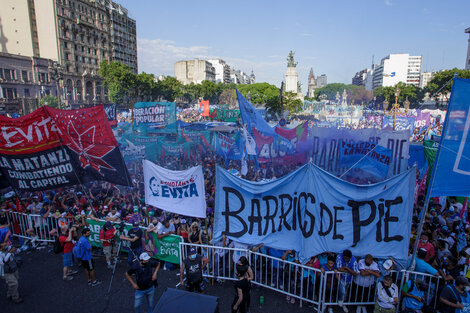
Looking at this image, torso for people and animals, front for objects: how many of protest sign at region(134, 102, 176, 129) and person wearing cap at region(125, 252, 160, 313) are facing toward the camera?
2

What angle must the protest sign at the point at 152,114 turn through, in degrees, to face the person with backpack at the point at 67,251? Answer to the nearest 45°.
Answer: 0° — it already faces them

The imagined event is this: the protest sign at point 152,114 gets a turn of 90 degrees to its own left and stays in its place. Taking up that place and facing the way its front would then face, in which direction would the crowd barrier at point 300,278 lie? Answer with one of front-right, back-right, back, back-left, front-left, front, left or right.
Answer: right

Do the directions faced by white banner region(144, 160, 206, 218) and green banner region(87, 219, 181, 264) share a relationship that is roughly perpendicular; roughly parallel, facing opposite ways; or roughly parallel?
roughly parallel

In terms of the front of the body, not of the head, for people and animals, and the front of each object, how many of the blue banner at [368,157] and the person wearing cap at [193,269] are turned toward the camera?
2

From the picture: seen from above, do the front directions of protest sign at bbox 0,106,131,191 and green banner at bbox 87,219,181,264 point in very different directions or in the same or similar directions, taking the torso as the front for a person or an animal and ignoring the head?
same or similar directions

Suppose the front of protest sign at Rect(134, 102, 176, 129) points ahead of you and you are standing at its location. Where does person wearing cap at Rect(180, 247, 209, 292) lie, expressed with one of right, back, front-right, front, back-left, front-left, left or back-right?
front

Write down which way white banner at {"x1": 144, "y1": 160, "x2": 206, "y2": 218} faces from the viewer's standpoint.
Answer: facing the viewer

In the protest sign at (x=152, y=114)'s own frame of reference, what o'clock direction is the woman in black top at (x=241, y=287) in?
The woman in black top is roughly at 12 o'clock from the protest sign.

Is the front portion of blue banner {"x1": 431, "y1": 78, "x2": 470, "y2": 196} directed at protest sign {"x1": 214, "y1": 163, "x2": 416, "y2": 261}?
no

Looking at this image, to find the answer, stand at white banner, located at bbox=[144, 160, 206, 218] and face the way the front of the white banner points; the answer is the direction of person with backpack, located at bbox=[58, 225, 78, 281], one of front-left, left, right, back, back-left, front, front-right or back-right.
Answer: right

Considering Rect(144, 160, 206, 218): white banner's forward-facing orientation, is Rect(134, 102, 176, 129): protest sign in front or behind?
behind

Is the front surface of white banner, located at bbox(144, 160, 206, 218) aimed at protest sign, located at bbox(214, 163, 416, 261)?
no

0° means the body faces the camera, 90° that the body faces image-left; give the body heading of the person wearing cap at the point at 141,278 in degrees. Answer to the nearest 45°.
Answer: approximately 0°

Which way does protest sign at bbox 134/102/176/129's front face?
toward the camera

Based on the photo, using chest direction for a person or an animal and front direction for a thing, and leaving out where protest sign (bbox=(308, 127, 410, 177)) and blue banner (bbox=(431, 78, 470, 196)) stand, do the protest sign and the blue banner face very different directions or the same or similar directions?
same or similar directions

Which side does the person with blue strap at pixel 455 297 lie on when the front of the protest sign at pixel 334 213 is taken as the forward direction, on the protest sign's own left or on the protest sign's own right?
on the protest sign's own left

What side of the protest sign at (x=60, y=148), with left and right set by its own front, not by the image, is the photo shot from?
front

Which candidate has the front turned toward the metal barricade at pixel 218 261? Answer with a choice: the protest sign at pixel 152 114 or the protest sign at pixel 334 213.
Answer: the protest sign at pixel 152 114
